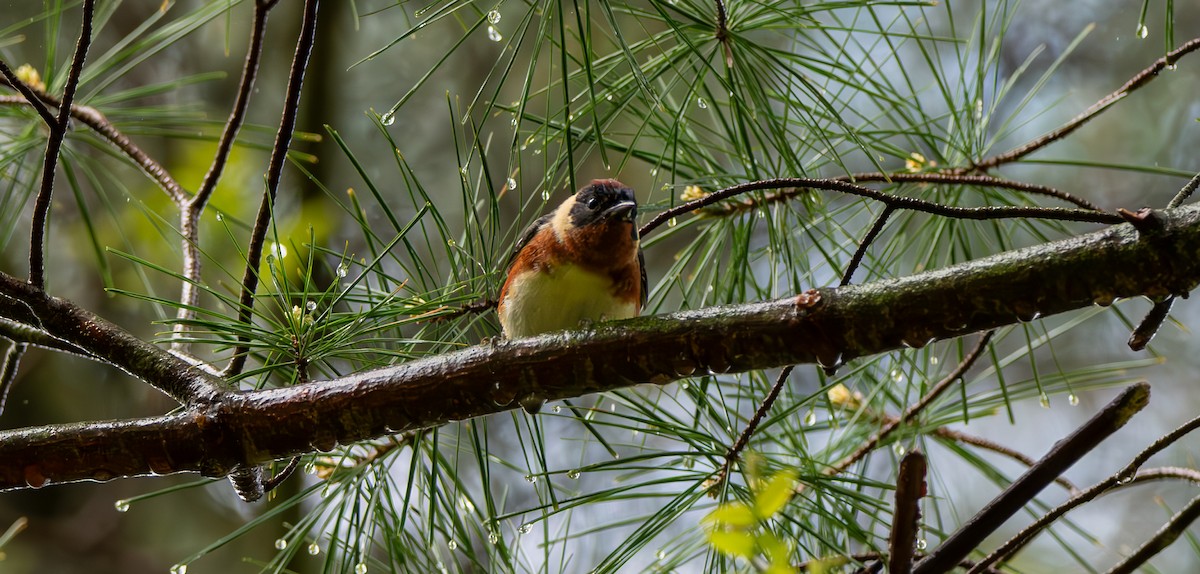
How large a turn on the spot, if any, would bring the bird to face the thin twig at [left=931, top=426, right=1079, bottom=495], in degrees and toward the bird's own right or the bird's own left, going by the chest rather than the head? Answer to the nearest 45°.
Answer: approximately 45° to the bird's own left

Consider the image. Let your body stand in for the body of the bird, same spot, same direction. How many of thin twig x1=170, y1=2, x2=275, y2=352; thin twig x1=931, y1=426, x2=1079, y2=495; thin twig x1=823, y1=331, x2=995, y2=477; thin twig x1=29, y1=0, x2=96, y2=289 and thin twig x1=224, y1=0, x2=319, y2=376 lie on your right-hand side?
3

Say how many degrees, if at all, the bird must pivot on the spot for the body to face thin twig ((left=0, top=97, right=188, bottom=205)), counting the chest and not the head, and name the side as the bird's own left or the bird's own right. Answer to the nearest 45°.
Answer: approximately 135° to the bird's own right

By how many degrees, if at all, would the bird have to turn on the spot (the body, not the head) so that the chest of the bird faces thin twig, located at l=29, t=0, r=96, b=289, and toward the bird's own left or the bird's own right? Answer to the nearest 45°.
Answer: approximately 90° to the bird's own right

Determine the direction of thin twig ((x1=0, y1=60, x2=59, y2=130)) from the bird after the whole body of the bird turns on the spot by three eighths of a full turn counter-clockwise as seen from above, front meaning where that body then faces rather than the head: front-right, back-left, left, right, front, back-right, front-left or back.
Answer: back-left
